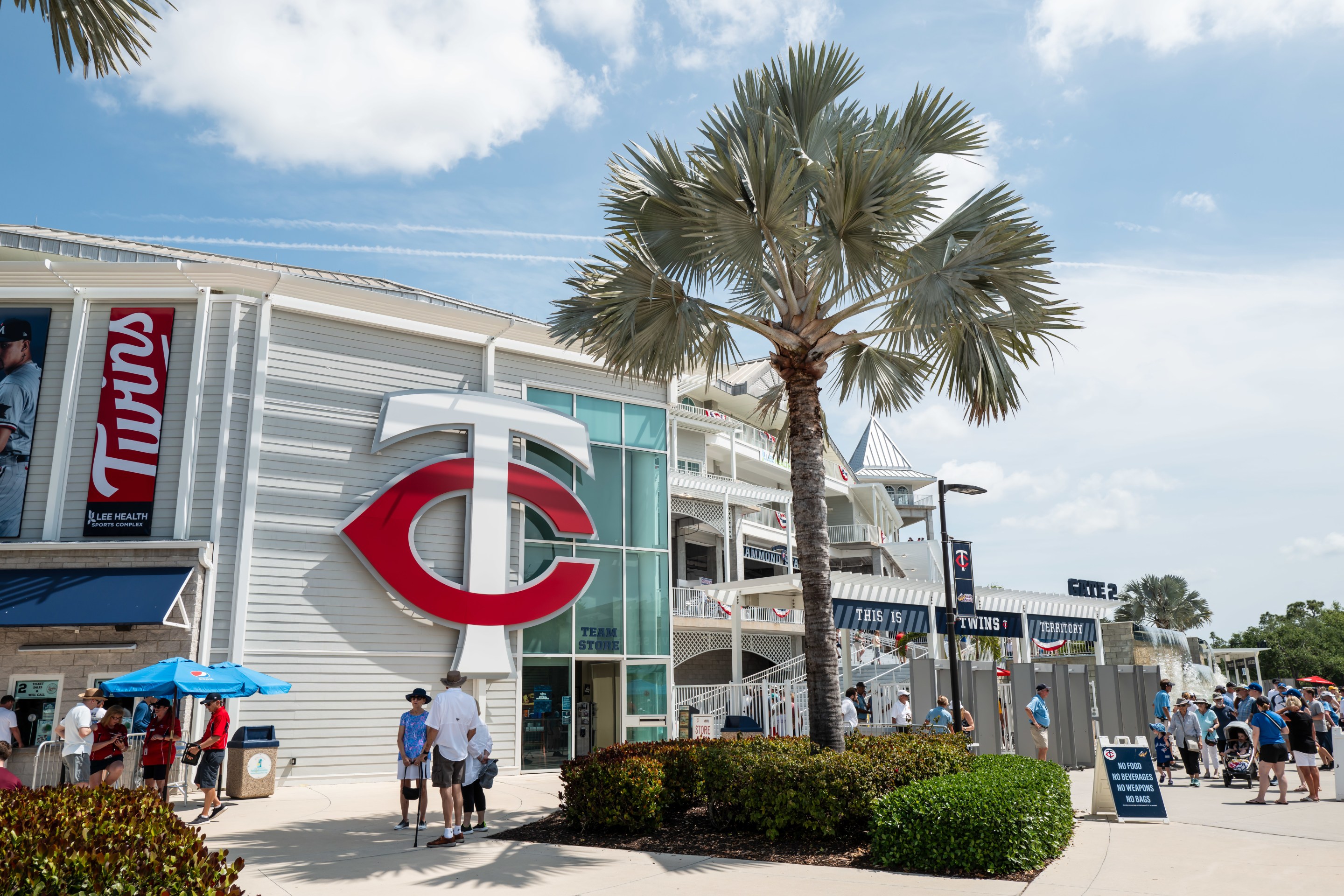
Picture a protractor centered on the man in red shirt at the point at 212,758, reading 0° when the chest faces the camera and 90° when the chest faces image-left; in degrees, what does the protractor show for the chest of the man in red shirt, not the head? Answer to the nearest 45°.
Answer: approximately 90°

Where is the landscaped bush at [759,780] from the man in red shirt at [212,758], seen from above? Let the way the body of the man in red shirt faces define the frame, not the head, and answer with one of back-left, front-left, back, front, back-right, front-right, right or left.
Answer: back-left

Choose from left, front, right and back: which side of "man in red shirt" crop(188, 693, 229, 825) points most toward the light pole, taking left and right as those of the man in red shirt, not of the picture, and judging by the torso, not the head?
back

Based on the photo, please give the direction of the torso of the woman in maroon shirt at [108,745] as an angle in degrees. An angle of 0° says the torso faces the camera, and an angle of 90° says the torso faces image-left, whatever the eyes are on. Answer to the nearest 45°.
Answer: approximately 315°

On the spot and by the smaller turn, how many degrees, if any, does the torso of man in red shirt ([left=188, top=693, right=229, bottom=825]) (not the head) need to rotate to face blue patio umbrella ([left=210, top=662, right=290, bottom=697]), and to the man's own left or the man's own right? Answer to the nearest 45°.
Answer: approximately 90° to the man's own right
